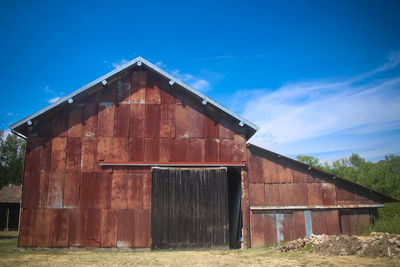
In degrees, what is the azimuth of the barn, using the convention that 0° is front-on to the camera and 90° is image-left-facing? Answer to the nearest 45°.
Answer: approximately 0°
